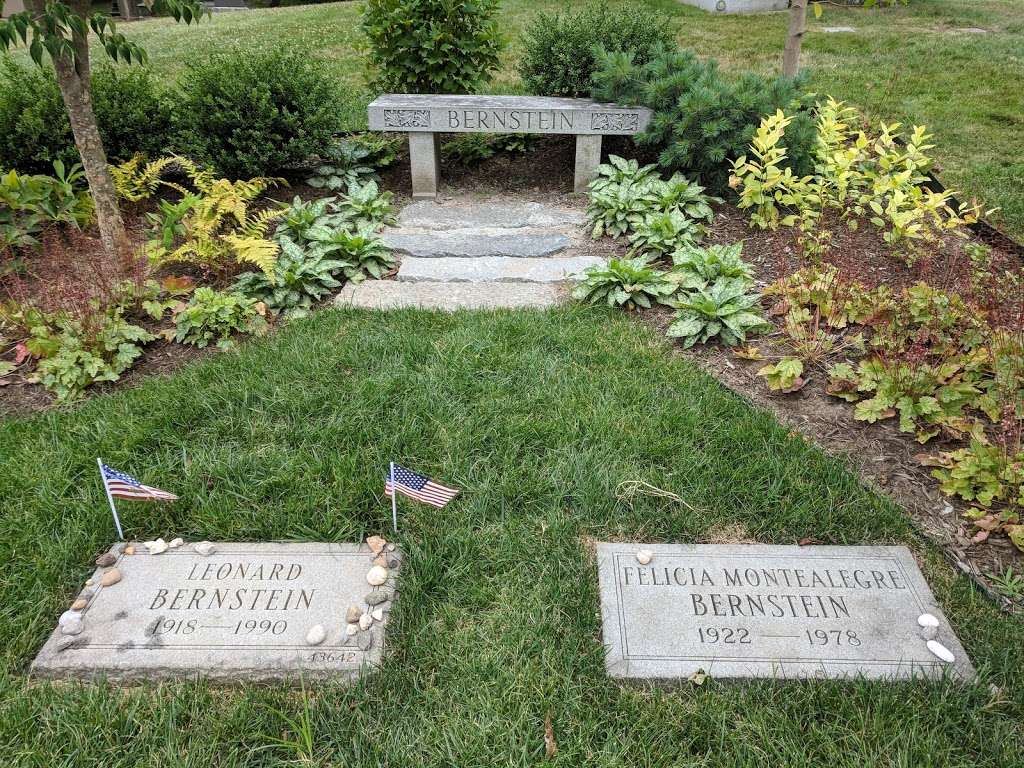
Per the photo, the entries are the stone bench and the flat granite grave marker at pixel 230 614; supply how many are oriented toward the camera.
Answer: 2

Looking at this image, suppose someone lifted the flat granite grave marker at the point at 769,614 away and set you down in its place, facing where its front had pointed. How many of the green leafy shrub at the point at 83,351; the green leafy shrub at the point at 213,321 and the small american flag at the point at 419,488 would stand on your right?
3

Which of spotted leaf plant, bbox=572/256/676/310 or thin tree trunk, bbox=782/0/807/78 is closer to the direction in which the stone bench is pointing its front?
the spotted leaf plant

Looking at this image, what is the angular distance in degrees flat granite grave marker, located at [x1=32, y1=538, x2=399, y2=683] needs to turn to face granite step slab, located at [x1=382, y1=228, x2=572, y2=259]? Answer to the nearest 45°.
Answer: approximately 135° to its left

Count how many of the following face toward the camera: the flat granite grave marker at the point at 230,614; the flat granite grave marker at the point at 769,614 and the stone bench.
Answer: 3

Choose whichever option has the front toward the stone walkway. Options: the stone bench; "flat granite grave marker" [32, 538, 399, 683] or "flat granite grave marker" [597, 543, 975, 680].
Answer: the stone bench

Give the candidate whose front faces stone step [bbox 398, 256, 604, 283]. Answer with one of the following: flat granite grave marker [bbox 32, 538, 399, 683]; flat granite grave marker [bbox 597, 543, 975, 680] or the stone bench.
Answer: the stone bench

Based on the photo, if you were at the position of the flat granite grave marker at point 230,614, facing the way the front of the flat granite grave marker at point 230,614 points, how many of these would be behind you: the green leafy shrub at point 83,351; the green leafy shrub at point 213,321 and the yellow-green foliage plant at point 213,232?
3

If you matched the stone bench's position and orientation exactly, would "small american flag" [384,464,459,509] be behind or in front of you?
in front

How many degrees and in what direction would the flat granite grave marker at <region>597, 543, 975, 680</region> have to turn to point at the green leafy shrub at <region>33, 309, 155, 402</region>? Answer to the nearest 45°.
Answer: approximately 90° to its right

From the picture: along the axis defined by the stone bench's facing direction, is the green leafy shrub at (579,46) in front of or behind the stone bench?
behind

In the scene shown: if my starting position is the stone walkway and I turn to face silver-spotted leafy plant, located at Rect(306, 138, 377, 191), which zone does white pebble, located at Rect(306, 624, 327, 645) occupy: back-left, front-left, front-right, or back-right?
back-left

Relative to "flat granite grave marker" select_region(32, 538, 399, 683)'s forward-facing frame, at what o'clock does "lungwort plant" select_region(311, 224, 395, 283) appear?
The lungwort plant is roughly at 7 o'clock from the flat granite grave marker.

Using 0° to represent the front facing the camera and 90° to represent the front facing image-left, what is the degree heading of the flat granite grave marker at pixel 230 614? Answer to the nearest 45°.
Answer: approximately 0°

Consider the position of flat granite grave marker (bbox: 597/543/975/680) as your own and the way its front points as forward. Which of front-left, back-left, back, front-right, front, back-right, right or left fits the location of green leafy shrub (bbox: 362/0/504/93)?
back-right

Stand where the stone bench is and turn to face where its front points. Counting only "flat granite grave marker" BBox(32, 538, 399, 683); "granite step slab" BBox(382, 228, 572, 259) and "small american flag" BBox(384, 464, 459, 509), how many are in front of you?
3

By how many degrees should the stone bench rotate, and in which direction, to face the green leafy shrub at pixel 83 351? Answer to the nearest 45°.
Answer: approximately 45° to its right

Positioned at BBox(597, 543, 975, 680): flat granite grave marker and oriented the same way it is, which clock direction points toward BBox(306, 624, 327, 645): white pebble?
The white pebble is roughly at 2 o'clock from the flat granite grave marker.
